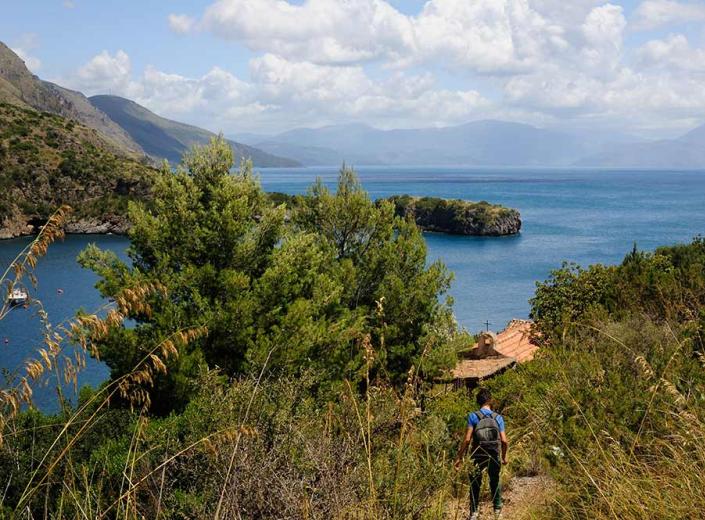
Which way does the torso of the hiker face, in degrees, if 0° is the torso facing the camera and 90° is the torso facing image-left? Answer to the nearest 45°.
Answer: approximately 180°

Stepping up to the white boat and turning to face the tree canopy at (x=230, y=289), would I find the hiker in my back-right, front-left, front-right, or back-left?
front-right

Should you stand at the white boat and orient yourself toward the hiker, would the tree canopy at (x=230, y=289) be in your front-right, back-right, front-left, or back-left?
front-left

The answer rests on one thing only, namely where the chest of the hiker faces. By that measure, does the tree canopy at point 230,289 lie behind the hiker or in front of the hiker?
in front
